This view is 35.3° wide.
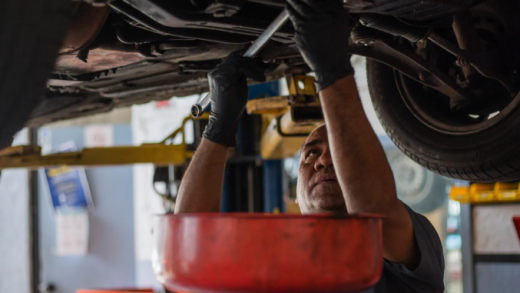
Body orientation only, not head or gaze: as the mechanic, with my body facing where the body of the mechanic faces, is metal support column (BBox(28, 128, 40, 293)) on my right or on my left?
on my right

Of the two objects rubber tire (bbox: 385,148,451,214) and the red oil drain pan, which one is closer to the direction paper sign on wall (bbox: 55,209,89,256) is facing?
the red oil drain pan

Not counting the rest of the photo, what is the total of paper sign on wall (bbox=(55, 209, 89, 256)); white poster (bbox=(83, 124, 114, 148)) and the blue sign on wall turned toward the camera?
3

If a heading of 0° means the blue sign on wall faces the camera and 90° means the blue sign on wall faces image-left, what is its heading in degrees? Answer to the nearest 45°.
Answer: approximately 0°

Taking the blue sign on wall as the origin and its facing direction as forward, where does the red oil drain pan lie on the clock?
The red oil drain pan is roughly at 12 o'clock from the blue sign on wall.

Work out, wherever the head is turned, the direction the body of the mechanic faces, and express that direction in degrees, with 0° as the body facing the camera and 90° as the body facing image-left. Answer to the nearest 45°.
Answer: approximately 45°

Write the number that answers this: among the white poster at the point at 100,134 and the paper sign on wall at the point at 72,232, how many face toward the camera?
2

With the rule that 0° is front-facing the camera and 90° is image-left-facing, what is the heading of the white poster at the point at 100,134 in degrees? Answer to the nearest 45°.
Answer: approximately 0°
